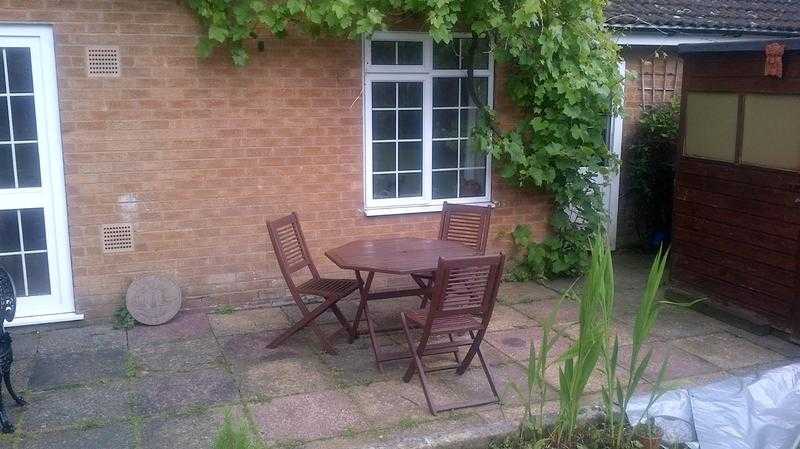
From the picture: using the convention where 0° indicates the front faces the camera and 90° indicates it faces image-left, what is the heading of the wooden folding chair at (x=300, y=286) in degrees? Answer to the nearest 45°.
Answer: approximately 315°

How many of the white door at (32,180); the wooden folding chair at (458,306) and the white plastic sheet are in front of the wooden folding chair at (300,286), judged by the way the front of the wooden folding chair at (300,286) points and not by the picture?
2

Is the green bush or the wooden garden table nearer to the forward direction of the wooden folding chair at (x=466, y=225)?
the wooden garden table

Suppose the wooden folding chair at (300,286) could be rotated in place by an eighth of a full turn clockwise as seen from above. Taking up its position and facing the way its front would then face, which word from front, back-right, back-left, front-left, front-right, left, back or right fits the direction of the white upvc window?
back-left

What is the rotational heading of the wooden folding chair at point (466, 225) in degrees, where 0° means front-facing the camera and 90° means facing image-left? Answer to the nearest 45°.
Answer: approximately 45°

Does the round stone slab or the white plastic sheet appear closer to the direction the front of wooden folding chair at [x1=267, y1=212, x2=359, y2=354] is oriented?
the white plastic sheet

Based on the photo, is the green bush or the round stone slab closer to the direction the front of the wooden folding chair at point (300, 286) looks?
the green bush

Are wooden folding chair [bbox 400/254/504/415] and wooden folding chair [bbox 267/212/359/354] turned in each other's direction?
yes

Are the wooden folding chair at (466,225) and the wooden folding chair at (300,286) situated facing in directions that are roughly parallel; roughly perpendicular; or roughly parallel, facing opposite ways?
roughly perpendicular

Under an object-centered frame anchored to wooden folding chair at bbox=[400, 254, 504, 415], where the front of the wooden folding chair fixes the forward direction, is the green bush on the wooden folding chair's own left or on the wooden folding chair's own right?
on the wooden folding chair's own right

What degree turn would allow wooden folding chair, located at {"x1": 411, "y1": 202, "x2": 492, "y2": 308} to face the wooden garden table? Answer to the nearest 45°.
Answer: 0° — it already faces it

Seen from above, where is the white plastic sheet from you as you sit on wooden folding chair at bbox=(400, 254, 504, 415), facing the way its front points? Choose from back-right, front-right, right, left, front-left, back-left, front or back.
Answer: back-right
